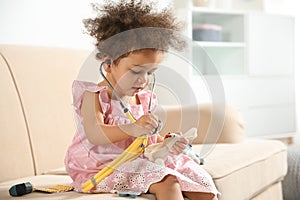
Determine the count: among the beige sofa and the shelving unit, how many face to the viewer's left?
0

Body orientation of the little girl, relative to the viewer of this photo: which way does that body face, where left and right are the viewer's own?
facing the viewer and to the right of the viewer

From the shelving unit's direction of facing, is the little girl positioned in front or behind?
in front

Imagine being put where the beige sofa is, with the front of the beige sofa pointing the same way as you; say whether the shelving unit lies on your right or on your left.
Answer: on your left
